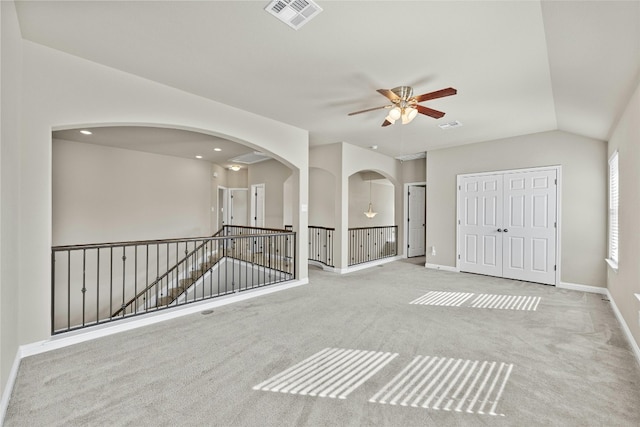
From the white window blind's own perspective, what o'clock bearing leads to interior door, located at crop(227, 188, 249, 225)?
The interior door is roughly at 12 o'clock from the white window blind.

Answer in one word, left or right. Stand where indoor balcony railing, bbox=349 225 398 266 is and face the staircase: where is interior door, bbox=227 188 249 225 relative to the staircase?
right

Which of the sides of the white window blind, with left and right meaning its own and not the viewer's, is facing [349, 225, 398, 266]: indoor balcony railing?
front

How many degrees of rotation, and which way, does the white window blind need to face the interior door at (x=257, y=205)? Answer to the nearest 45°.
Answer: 0° — it already faces it

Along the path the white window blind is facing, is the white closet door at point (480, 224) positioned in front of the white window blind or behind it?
in front

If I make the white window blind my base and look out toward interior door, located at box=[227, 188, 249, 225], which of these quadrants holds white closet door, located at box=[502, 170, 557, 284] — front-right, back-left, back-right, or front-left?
front-right

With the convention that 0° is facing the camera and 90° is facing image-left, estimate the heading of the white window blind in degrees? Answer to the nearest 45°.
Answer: approximately 90°

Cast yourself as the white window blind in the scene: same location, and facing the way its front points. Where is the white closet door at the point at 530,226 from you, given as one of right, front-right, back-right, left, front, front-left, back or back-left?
front-right

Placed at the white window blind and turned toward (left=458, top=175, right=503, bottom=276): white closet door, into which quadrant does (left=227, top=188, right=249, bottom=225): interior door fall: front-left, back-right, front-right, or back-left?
front-left
